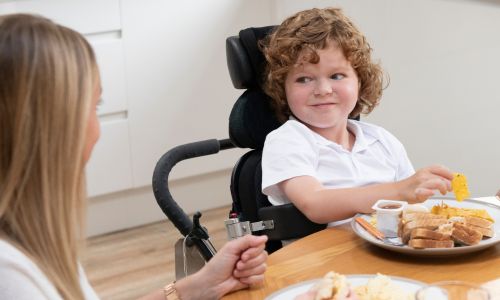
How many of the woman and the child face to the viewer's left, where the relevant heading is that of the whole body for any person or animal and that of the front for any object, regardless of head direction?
0

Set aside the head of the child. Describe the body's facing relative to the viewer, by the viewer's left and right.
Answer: facing the viewer and to the right of the viewer

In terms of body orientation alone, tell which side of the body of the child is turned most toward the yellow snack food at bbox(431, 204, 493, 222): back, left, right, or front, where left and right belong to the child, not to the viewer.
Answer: front

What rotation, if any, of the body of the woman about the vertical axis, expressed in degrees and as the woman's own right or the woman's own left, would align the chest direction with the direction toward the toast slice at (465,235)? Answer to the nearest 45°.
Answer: approximately 45° to the woman's own right

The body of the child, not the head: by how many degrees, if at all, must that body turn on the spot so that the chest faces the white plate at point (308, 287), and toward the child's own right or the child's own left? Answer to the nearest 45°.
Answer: approximately 45° to the child's own right

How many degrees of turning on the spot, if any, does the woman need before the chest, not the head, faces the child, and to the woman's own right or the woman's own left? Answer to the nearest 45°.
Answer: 0° — they already face them

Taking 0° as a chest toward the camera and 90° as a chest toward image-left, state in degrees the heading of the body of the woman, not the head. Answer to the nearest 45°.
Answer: approximately 225°

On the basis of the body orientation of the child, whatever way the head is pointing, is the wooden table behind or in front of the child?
in front

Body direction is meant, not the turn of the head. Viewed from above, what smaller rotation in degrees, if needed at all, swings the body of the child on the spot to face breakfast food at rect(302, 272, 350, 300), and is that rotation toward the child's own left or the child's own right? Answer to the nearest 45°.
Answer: approximately 45° to the child's own right

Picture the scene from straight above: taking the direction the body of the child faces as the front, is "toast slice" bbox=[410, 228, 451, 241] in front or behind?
in front

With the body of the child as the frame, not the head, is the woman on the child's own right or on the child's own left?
on the child's own right

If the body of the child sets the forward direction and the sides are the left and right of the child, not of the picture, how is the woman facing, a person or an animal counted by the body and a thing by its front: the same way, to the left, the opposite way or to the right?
to the left

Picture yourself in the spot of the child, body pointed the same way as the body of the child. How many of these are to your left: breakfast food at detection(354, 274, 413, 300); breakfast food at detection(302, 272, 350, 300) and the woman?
0

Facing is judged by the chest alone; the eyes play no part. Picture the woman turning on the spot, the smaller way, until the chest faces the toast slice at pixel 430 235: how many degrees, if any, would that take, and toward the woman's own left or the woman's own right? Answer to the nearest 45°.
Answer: approximately 45° to the woman's own right

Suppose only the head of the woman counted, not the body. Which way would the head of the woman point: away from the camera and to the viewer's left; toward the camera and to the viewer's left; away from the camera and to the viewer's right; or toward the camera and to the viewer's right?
away from the camera and to the viewer's right
